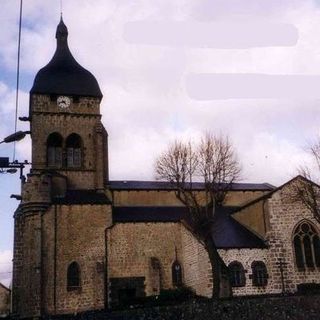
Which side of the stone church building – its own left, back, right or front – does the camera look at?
left

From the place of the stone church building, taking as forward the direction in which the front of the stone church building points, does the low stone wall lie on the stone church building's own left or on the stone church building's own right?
on the stone church building's own left
